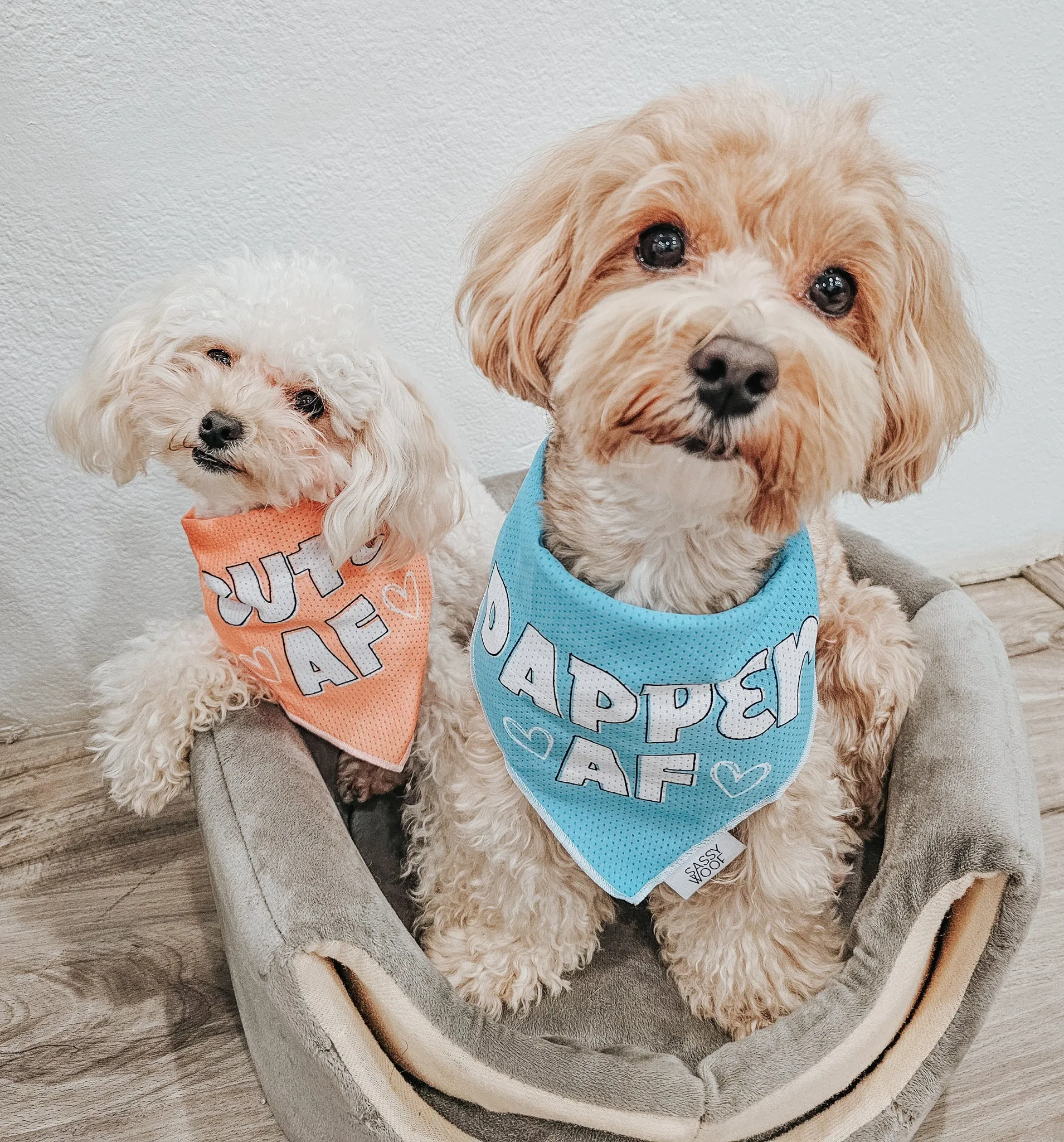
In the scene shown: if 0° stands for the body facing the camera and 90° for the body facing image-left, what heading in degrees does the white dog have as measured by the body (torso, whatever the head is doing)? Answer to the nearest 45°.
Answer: approximately 45°
